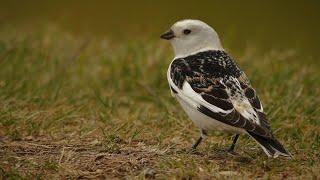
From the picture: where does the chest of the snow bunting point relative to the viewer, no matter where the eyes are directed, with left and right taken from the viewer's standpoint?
facing away from the viewer and to the left of the viewer
